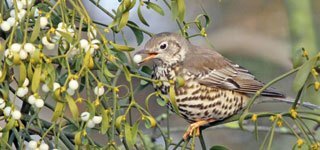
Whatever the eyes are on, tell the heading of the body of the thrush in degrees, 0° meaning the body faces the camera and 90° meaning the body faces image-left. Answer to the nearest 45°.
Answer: approximately 90°
